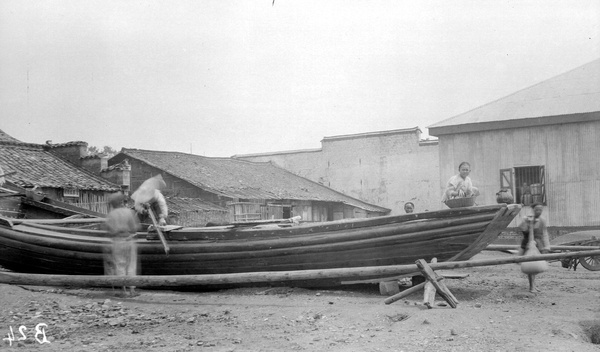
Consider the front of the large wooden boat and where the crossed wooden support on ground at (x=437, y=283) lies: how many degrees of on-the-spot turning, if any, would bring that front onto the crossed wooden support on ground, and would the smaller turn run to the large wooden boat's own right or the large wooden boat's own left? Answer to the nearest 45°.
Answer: approximately 45° to the large wooden boat's own right

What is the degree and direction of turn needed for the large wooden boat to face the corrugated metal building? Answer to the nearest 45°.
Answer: approximately 45° to its left

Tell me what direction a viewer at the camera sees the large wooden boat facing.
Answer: facing to the right of the viewer

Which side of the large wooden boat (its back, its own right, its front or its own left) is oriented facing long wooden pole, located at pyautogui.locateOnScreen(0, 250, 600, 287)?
right

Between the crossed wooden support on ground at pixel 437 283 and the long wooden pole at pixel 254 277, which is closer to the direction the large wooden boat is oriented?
the crossed wooden support on ground

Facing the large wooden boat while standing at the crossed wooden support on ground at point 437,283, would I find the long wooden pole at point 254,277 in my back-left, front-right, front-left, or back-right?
front-left
